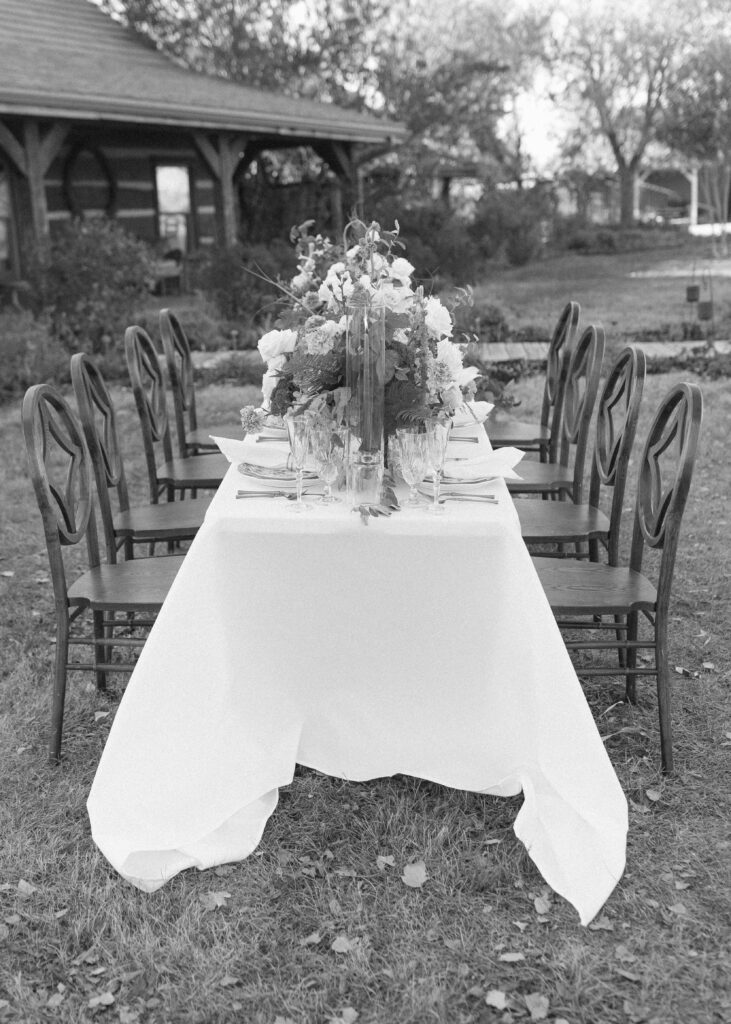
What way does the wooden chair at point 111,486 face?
to the viewer's right

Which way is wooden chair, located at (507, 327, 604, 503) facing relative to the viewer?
to the viewer's left

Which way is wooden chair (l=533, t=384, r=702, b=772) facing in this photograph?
to the viewer's left

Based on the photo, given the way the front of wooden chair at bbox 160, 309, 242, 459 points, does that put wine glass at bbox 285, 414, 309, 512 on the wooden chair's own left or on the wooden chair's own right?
on the wooden chair's own right

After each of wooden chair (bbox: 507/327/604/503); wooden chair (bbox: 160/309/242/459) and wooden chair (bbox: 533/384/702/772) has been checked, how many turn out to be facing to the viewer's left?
2

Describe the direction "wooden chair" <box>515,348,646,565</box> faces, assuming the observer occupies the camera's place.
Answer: facing to the left of the viewer

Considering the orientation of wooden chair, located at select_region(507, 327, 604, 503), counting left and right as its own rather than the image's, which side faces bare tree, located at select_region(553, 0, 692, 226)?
right

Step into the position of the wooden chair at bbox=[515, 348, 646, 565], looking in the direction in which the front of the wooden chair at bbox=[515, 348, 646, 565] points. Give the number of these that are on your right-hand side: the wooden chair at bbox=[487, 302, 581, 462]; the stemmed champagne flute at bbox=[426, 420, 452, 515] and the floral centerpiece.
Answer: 1

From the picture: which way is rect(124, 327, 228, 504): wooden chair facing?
to the viewer's right

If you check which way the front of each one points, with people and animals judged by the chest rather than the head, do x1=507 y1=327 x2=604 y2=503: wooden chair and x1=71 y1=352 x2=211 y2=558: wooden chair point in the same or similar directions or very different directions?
very different directions

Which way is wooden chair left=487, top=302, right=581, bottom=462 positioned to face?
to the viewer's left

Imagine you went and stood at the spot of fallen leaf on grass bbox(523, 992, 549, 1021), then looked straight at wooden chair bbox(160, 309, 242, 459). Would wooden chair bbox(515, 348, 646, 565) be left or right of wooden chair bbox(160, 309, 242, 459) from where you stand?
right

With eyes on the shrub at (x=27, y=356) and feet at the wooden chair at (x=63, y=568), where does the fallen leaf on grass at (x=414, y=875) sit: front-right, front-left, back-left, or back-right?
back-right

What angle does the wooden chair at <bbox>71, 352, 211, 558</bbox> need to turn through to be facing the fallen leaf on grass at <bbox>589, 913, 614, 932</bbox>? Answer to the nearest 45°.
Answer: approximately 45° to its right
